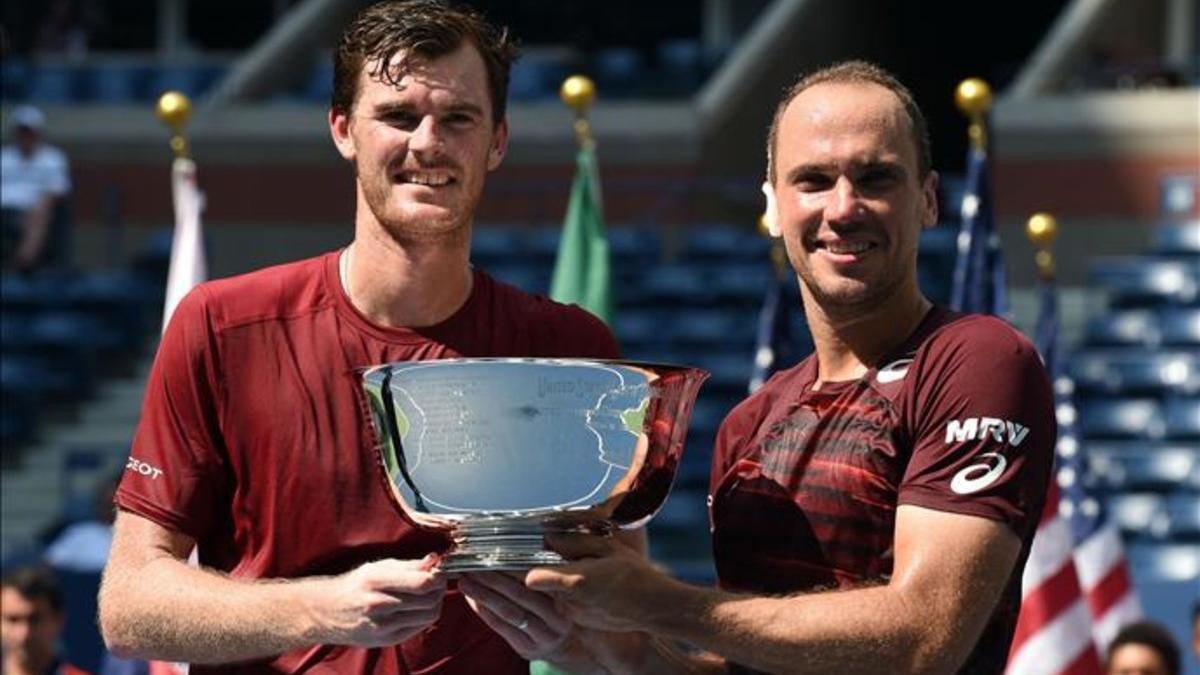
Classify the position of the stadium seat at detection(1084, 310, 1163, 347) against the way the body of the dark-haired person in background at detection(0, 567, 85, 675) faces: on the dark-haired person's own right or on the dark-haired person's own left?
on the dark-haired person's own left

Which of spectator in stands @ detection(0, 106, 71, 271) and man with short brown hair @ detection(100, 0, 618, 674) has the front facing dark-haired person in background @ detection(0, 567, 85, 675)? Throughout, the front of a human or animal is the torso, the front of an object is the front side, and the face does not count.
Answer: spectator in stands @ detection(0, 106, 71, 271)

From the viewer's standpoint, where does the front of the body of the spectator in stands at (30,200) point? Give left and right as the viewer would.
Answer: facing the viewer

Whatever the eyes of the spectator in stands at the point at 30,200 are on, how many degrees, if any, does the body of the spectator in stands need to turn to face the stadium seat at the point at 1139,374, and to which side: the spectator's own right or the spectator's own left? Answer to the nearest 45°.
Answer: approximately 45° to the spectator's own left

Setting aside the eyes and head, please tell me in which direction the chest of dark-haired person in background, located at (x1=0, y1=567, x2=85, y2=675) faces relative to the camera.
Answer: toward the camera

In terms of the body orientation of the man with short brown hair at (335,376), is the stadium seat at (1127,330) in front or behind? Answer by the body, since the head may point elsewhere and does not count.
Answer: behind

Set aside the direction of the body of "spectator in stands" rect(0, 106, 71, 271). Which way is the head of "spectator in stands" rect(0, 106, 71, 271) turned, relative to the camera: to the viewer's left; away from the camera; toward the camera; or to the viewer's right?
toward the camera

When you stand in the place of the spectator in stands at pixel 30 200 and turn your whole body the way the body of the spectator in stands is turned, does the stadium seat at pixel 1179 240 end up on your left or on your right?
on your left

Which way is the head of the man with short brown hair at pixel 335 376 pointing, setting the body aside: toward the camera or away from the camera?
toward the camera

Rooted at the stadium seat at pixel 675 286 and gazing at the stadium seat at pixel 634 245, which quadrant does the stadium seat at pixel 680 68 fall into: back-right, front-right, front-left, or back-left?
front-right

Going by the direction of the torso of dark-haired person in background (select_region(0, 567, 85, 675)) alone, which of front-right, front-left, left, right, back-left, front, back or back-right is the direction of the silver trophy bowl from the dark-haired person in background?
front

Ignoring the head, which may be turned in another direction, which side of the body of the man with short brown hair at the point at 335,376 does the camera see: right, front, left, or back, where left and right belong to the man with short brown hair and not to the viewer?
front

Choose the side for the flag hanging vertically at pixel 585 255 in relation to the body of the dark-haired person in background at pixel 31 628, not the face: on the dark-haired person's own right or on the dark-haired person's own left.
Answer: on the dark-haired person's own left

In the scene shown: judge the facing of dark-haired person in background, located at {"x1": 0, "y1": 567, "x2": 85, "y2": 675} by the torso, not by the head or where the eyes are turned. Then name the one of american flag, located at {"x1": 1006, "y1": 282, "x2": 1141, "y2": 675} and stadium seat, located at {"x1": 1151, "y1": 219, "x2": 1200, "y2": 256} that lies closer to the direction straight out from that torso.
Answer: the american flag

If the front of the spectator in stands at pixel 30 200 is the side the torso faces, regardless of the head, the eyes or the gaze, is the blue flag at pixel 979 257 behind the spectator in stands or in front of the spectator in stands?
in front
